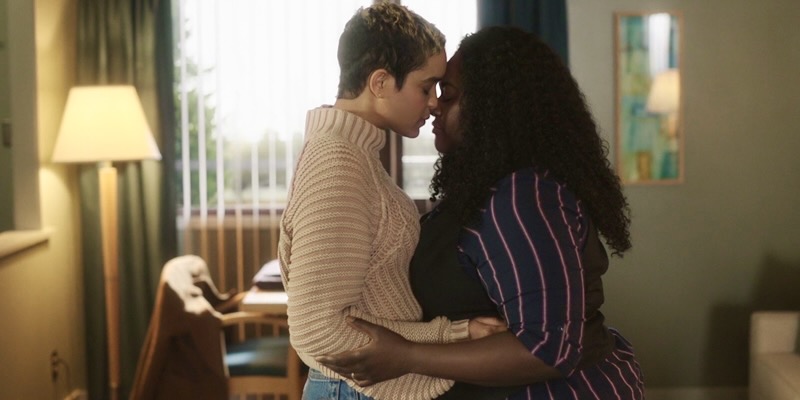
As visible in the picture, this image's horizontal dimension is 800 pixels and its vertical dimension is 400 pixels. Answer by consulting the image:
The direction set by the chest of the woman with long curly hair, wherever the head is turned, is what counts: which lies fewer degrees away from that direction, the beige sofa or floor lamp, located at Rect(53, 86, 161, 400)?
the floor lamp

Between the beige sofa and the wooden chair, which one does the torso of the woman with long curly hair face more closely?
the wooden chair

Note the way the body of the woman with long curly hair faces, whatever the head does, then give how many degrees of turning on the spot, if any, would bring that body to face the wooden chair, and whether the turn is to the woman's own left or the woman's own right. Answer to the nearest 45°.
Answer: approximately 45° to the woman's own right

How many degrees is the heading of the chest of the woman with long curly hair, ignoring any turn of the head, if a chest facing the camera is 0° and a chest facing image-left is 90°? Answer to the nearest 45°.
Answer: approximately 90°

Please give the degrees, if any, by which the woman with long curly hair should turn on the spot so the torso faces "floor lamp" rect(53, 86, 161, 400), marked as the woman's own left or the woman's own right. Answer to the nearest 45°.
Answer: approximately 45° to the woman's own right

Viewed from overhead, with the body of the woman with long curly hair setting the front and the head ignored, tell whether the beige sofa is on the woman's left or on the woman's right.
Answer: on the woman's right

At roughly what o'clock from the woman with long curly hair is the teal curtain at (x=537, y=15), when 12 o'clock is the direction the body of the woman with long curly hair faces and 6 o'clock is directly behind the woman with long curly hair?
The teal curtain is roughly at 3 o'clock from the woman with long curly hair.
